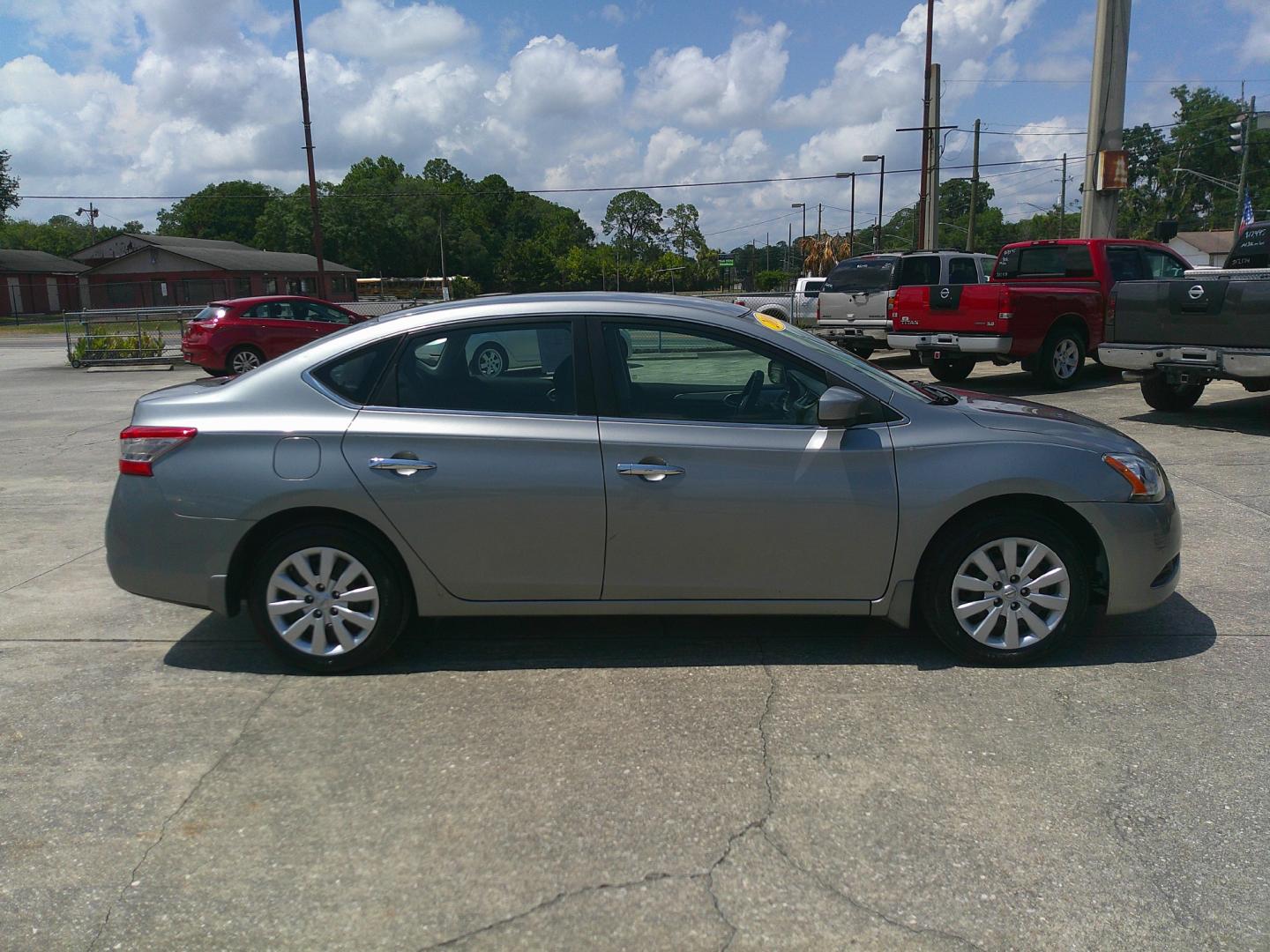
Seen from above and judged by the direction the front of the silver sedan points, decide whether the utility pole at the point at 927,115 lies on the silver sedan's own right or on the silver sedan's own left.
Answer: on the silver sedan's own left

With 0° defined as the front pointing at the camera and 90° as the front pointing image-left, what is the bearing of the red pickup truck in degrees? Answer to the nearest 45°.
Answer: approximately 225°

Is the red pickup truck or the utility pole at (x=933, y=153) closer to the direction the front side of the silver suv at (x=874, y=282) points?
the utility pole

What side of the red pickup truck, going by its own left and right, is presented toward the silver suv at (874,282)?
left

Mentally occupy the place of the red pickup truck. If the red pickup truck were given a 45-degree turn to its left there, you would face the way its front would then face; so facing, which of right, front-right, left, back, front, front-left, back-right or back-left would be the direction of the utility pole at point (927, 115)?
front

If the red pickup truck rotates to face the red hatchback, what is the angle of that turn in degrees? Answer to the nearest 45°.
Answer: approximately 135° to its left

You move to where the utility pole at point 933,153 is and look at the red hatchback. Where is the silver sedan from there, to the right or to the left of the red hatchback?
left

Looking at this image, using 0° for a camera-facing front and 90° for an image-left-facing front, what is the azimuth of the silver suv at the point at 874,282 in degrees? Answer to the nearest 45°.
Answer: approximately 225°

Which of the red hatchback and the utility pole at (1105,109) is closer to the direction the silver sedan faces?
the utility pole

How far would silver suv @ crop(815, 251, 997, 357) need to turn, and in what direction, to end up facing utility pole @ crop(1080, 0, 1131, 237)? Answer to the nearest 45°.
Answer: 0° — it already faces it

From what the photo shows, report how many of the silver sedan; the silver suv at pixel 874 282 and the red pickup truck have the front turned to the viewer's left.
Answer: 0

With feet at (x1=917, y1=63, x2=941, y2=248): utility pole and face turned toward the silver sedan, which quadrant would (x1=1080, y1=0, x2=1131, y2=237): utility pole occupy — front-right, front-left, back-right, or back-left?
front-left

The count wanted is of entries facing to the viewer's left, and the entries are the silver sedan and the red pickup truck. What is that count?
0

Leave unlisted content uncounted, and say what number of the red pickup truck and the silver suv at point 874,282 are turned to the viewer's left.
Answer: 0

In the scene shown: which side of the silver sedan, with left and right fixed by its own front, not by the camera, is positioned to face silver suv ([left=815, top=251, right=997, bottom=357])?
left

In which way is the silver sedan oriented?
to the viewer's right

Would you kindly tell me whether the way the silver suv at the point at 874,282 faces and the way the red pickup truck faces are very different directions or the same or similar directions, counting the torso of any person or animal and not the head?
same or similar directions

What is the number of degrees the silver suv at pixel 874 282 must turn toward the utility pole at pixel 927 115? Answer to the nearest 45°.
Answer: approximately 45° to its left

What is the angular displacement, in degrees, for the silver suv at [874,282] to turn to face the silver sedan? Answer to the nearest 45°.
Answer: approximately 135° to its right
